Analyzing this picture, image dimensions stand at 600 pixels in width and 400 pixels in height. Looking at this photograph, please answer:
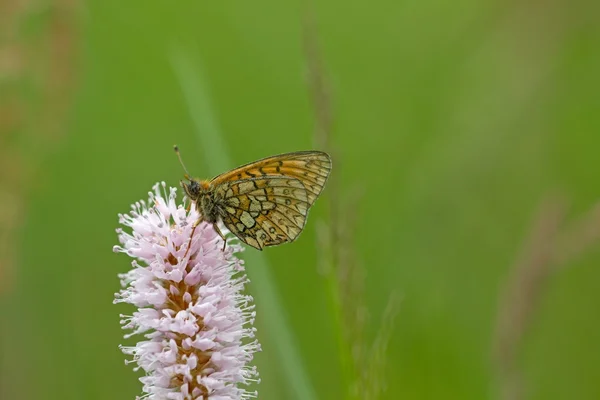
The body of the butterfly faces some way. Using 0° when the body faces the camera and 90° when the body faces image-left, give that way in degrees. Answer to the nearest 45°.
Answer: approximately 90°

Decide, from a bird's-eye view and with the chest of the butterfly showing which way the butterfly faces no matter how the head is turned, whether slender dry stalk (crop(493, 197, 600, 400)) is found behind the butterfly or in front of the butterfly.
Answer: behind
